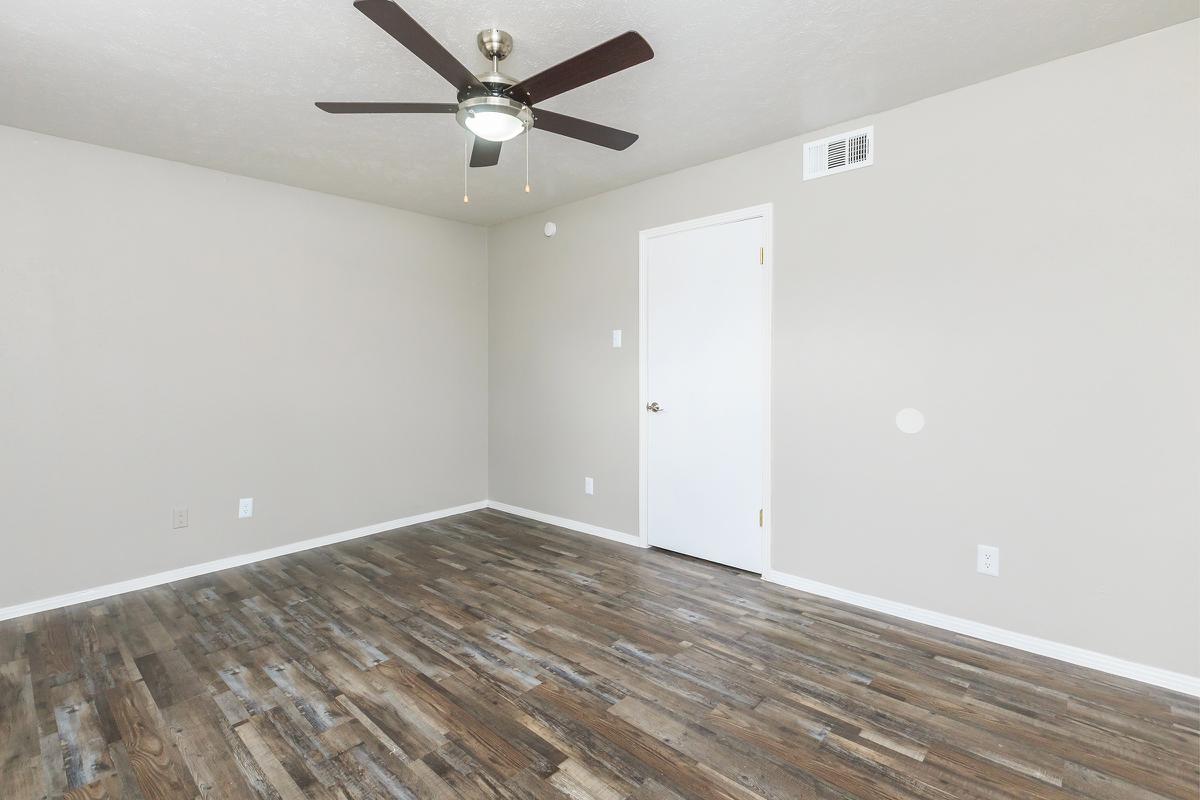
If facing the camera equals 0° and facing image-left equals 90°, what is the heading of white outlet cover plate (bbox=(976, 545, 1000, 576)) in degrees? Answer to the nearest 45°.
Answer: approximately 45°

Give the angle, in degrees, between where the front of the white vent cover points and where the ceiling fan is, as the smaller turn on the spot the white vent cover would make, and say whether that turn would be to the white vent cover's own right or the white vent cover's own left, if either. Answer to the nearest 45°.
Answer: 0° — it already faces it

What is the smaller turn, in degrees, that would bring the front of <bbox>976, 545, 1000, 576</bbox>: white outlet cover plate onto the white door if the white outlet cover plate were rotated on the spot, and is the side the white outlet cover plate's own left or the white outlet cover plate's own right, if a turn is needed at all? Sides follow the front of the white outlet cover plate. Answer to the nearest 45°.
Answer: approximately 45° to the white outlet cover plate's own right

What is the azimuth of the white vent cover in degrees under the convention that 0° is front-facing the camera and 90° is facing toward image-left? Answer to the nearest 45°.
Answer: approximately 45°
